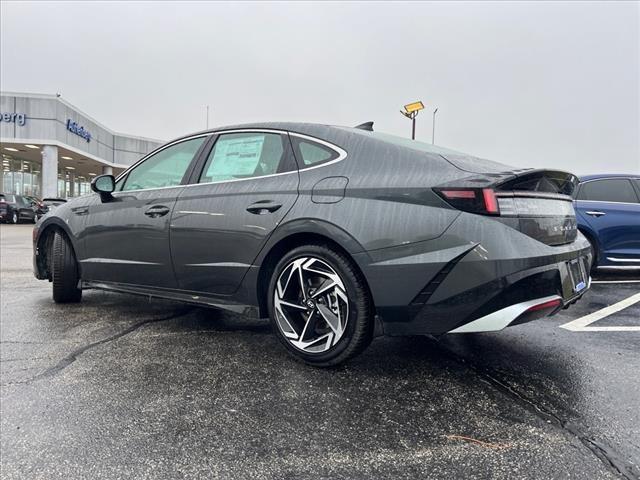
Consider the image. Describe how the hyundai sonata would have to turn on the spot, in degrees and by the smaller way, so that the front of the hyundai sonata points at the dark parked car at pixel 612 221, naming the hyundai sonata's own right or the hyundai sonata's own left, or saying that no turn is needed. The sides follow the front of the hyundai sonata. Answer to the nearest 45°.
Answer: approximately 90° to the hyundai sonata's own right

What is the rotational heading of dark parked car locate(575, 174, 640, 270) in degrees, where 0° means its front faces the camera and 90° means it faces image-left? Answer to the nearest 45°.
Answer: approximately 270°

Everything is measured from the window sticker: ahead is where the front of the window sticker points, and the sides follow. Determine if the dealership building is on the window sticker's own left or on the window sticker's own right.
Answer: on the window sticker's own right

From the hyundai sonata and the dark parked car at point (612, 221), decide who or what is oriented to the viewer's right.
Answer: the dark parked car

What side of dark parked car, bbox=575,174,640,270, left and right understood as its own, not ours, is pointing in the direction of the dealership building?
back

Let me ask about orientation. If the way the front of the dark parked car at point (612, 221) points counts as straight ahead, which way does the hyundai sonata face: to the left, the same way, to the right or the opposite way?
the opposite way

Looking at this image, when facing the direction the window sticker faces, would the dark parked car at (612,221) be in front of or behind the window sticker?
behind

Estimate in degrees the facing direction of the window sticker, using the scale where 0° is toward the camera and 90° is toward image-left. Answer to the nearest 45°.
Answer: approximately 45°

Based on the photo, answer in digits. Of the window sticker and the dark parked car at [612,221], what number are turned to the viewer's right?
1

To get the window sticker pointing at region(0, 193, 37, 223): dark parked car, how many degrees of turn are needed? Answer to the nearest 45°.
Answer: approximately 90° to its right

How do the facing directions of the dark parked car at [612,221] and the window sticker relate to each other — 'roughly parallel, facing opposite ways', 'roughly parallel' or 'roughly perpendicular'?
roughly perpendicular

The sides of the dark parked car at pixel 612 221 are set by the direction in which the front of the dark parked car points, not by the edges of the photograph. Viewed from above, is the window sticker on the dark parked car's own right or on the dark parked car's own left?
on the dark parked car's own right

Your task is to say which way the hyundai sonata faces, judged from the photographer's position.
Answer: facing away from the viewer and to the left of the viewer

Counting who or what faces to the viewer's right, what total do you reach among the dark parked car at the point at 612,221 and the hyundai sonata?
1

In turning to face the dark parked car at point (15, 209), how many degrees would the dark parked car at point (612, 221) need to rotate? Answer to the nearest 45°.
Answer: approximately 180°
